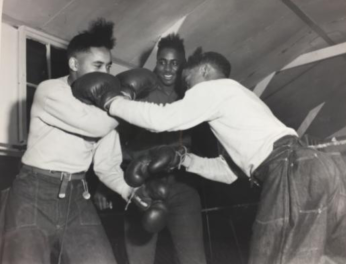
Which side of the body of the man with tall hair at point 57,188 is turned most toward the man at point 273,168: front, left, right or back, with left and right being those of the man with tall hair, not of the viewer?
front

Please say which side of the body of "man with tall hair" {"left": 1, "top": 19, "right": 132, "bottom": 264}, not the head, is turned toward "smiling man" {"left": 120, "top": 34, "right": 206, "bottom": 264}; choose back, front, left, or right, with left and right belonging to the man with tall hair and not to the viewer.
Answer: left

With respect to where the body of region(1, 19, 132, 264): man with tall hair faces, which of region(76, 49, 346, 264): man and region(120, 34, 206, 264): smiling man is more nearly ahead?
the man

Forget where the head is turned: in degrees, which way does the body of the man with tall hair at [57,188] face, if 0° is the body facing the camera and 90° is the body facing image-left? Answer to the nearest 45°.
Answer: approximately 315°

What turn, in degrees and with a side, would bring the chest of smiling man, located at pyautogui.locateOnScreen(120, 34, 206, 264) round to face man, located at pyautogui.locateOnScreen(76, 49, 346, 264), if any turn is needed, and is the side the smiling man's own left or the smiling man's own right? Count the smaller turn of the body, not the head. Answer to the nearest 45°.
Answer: approximately 45° to the smiling man's own left

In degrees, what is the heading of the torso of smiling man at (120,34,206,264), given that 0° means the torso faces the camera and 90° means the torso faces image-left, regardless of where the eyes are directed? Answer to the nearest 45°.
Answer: approximately 0°

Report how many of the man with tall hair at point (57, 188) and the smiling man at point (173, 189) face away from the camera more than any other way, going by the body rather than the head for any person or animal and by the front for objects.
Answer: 0
